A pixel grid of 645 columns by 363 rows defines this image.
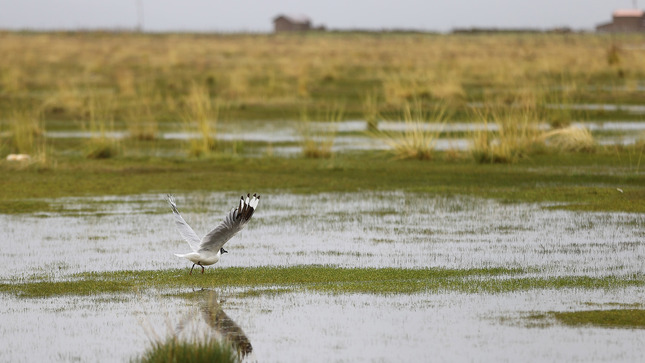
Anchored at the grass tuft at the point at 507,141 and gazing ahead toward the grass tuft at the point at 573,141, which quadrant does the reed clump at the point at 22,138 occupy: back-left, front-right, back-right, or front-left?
back-left

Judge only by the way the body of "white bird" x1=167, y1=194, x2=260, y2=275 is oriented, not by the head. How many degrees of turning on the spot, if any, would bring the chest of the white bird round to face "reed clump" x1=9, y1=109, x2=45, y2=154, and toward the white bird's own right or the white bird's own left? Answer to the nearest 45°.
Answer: approximately 45° to the white bird's own left

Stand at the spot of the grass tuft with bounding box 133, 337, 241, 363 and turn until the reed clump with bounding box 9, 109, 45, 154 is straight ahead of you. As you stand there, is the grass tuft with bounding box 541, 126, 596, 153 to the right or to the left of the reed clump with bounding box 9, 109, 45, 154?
right

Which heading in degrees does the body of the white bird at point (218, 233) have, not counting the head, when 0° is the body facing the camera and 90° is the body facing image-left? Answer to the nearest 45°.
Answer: approximately 225°

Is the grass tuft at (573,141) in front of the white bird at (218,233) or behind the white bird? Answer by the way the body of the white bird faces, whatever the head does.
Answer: in front

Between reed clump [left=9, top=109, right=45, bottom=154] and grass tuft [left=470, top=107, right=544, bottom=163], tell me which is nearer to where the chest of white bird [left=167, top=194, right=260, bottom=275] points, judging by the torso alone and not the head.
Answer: the grass tuft

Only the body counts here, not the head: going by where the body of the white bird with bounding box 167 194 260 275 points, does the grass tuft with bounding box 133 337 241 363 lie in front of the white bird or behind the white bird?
behind

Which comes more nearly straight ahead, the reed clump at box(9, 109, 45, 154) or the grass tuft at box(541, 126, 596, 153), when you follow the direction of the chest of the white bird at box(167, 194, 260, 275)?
the grass tuft

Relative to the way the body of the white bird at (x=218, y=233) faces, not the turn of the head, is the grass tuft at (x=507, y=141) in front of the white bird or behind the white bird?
in front

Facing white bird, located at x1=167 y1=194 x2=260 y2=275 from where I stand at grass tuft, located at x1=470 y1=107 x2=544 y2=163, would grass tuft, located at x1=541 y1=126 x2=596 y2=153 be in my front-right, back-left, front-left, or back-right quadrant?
back-left
